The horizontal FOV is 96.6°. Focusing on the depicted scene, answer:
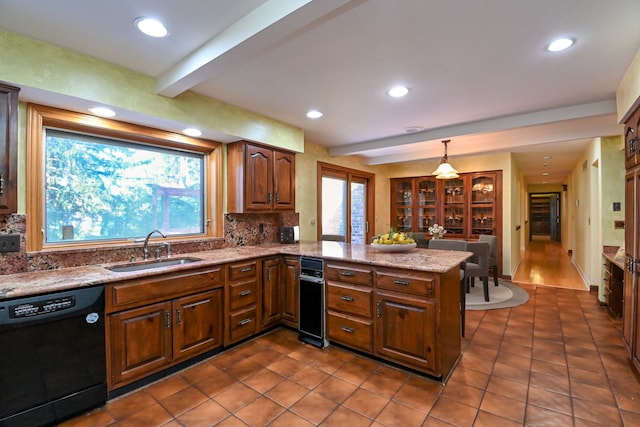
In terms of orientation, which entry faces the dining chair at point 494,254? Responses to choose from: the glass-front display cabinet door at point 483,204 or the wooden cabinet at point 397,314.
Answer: the glass-front display cabinet door

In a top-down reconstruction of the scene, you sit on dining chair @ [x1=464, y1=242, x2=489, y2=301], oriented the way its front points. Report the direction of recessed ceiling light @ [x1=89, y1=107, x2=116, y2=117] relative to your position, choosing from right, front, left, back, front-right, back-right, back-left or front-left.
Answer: left

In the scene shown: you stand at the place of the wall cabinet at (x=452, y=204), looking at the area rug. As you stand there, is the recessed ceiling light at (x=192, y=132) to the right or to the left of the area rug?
right

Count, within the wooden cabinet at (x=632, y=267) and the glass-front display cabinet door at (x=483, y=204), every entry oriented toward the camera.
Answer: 1

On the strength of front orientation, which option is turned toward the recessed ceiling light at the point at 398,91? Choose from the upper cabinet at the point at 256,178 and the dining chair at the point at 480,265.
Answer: the upper cabinet

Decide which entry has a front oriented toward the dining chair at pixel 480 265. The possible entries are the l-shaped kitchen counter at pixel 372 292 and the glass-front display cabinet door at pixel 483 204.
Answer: the glass-front display cabinet door

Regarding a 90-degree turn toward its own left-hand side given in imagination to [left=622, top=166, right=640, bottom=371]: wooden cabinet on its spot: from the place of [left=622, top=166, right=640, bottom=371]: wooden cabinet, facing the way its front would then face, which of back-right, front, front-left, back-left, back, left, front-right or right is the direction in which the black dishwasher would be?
front-right

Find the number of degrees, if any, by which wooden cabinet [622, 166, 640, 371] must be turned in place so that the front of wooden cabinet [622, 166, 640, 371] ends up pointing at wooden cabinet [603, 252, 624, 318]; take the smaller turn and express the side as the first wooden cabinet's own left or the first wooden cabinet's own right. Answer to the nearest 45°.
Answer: approximately 90° to the first wooden cabinet's own right

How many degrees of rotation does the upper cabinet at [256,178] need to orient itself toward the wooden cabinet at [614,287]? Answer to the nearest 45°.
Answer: approximately 45° to its left

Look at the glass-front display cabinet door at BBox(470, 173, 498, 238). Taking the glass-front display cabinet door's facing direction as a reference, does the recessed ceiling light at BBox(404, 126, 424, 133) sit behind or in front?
in front

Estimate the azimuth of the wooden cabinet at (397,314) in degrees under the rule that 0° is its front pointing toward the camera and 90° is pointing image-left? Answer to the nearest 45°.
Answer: approximately 45°

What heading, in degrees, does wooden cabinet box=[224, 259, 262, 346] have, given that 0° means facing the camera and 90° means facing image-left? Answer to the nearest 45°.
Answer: approximately 315°
